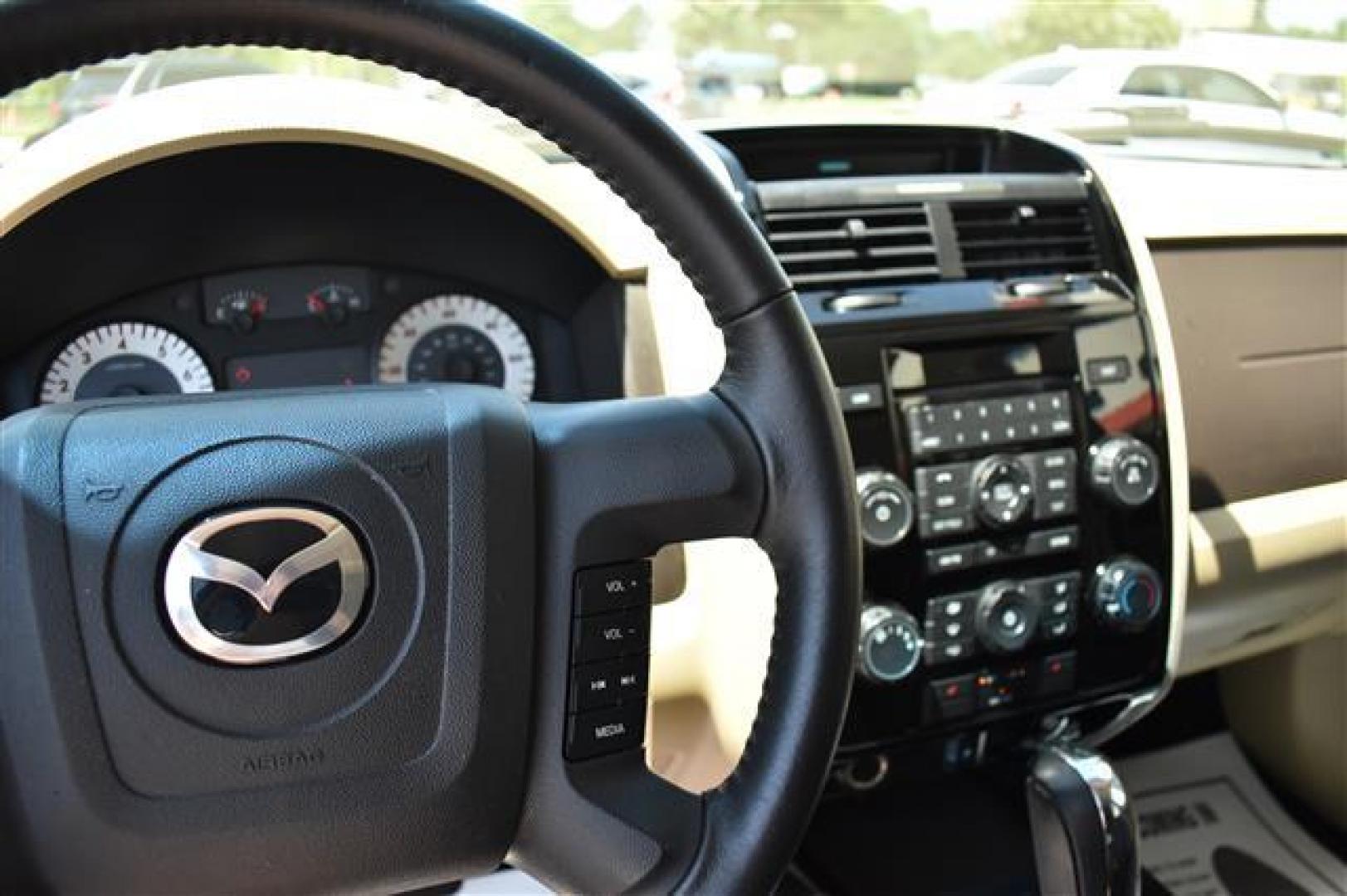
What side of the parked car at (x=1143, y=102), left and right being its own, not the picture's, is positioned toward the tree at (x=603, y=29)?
back

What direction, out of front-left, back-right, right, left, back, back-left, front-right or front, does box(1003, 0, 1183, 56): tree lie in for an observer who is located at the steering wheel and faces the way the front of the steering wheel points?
back-left

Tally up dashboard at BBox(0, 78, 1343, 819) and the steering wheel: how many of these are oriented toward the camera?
2

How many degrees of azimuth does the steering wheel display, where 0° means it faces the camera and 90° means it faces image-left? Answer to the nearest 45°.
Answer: approximately 0°

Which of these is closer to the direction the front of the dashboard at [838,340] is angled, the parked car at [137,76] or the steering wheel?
the steering wheel

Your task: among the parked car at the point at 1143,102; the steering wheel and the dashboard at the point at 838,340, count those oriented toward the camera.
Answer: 2

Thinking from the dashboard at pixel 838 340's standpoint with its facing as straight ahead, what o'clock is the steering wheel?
The steering wheel is roughly at 1 o'clock from the dashboard.

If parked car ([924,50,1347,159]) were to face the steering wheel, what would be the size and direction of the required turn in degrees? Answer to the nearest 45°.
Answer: approximately 135° to its right

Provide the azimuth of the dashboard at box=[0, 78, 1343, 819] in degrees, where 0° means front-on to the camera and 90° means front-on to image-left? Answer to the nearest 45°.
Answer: approximately 0°
